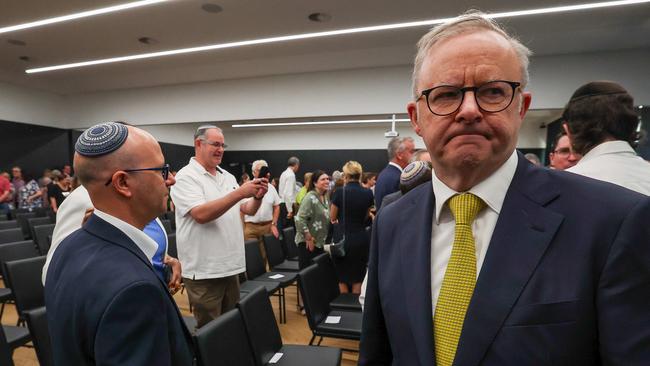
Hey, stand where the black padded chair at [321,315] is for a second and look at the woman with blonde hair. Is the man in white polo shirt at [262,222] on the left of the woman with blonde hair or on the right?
left

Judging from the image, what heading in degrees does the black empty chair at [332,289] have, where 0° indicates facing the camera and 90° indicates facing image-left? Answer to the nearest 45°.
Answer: approximately 315°

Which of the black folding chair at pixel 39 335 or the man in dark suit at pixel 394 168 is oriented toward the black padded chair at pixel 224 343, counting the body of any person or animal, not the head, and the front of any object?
the black folding chair at pixel 39 335

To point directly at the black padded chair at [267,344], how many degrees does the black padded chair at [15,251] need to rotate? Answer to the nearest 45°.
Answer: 0° — it already faces it

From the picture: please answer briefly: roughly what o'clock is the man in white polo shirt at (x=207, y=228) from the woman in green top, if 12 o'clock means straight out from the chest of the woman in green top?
The man in white polo shirt is roughly at 2 o'clock from the woman in green top.

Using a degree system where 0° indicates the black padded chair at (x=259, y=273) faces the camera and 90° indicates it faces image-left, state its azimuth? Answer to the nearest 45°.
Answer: approximately 315°

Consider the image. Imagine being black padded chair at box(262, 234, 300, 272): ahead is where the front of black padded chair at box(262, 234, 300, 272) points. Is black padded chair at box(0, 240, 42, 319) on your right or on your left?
on your right
